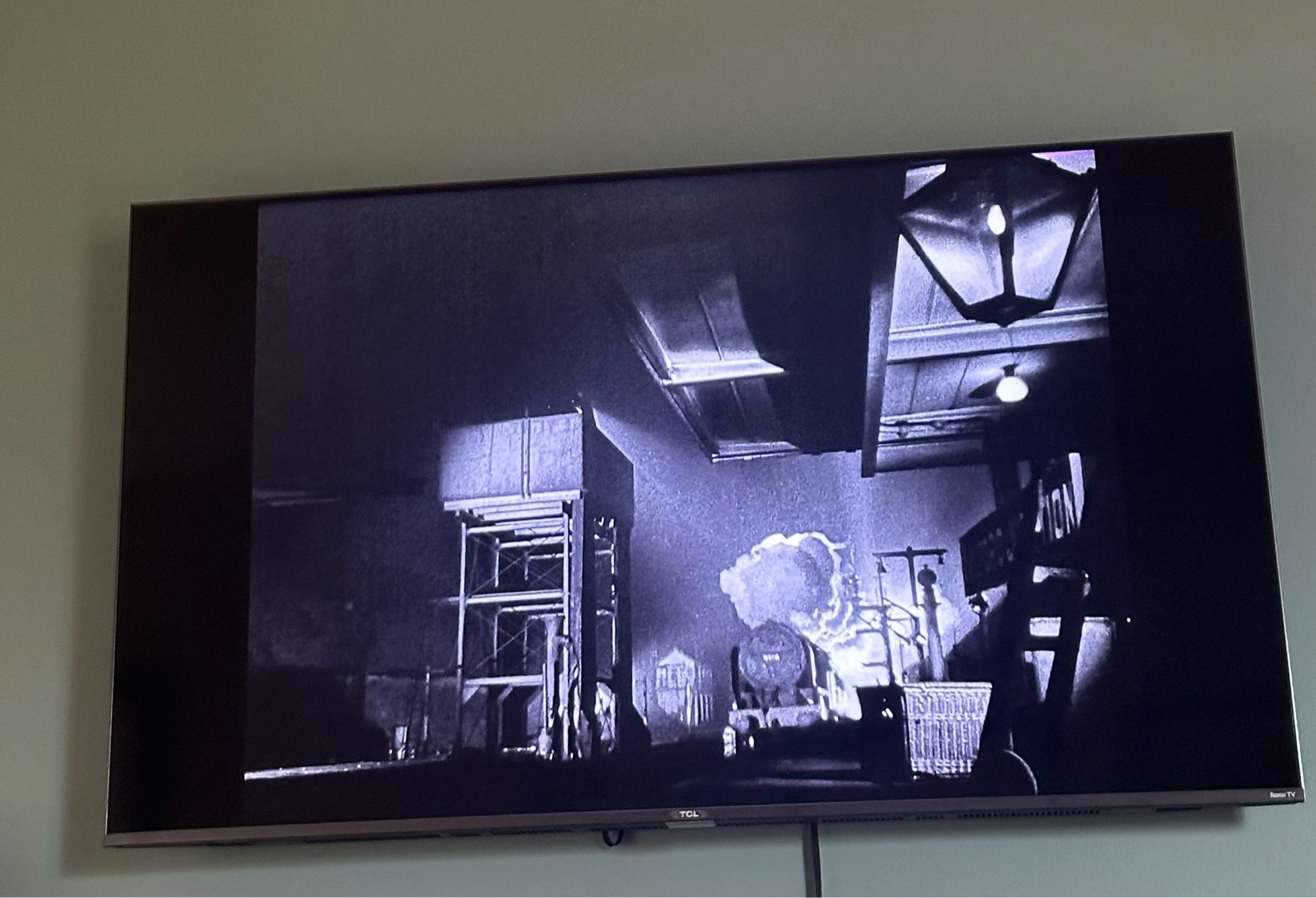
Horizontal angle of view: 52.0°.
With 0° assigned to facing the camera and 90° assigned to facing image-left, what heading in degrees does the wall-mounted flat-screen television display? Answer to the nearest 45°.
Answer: approximately 0°
